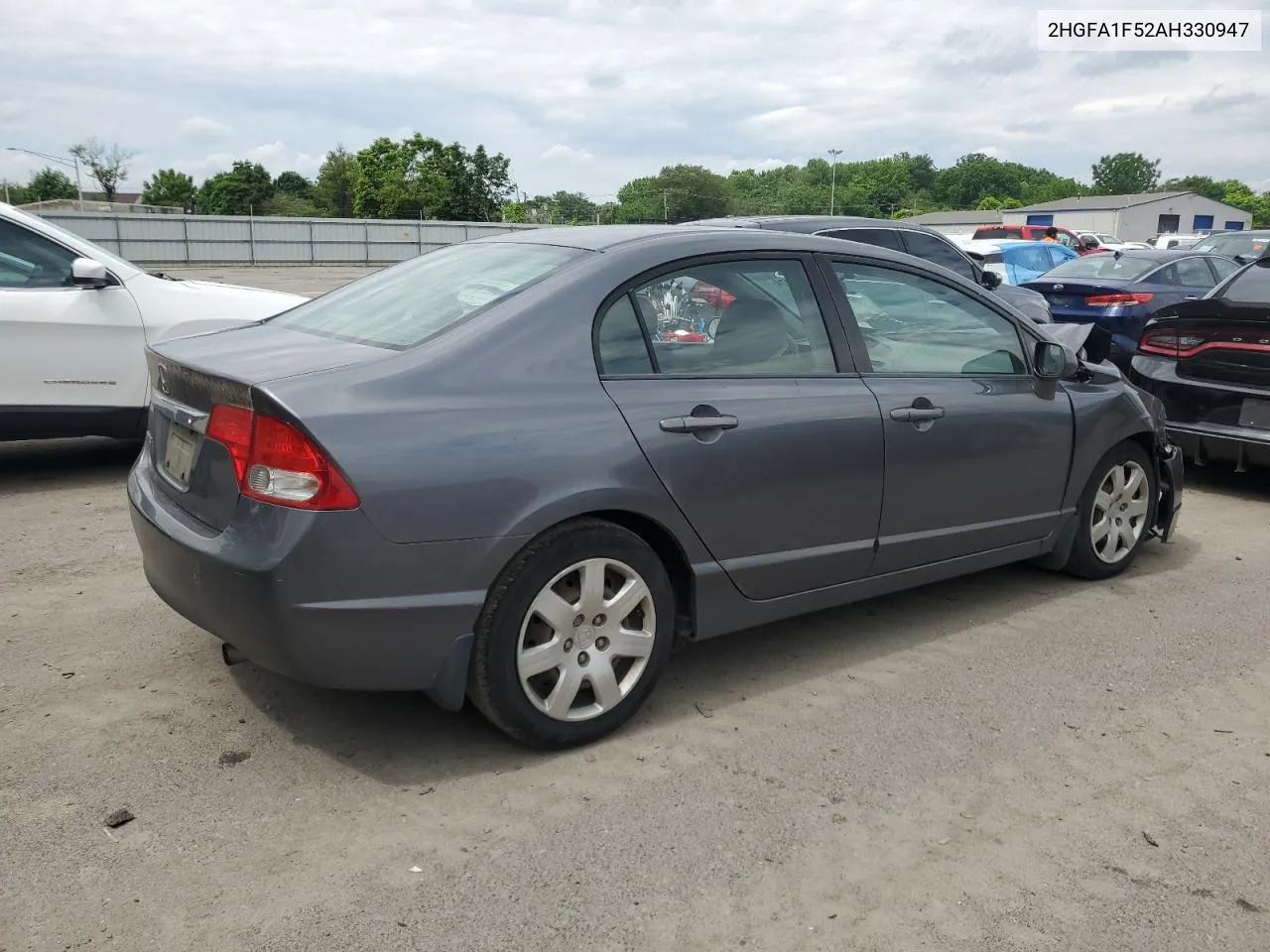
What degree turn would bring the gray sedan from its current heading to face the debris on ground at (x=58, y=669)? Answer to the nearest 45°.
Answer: approximately 135° to its left

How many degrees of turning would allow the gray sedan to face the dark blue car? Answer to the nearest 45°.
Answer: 0° — it already faces it

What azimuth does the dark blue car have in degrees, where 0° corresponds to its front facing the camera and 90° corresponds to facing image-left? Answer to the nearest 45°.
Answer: approximately 225°

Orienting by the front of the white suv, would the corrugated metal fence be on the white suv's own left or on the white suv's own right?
on the white suv's own left

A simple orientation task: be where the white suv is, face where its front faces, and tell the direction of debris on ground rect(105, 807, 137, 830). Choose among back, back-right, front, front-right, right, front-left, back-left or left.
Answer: right

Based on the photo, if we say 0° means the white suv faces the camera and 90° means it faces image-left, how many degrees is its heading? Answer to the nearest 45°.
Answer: approximately 270°

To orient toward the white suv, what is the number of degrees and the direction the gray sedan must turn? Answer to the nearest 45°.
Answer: approximately 90° to its left

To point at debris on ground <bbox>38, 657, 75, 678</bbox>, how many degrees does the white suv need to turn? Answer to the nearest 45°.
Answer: approximately 90° to its right

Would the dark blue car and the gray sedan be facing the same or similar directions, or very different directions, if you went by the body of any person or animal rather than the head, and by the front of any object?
same or similar directions

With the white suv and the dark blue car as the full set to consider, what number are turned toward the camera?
0

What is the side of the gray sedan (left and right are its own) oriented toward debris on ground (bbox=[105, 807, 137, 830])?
back

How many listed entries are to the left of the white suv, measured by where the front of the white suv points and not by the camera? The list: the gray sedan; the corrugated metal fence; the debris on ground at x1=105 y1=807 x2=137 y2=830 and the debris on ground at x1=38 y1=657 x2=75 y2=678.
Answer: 1
